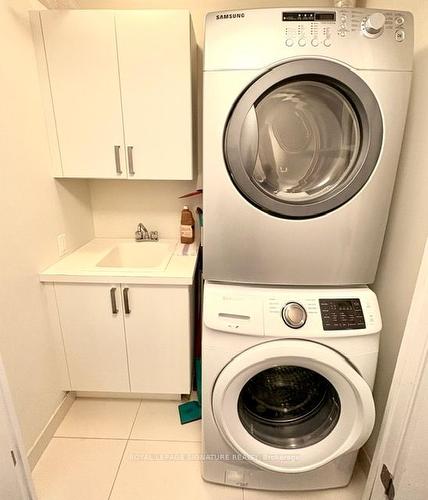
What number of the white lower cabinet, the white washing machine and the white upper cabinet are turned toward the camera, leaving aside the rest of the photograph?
3

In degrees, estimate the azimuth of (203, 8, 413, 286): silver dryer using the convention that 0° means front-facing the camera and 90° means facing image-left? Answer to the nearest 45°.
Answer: approximately 0°

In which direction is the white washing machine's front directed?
toward the camera

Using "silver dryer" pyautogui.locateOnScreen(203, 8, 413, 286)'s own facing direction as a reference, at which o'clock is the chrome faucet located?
The chrome faucet is roughly at 4 o'clock from the silver dryer.

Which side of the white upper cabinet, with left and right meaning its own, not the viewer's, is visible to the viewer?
front

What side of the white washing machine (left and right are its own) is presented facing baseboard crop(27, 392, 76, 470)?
right

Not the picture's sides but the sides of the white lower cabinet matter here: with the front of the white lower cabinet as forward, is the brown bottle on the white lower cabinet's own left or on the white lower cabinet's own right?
on the white lower cabinet's own left

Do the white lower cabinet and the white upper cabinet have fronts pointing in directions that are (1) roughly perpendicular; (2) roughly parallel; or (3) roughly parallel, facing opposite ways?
roughly parallel

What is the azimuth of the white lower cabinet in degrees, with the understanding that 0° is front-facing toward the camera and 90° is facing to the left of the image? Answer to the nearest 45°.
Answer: approximately 0°

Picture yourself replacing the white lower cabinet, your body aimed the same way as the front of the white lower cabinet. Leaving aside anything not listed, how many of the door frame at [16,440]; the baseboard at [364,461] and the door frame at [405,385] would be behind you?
0
